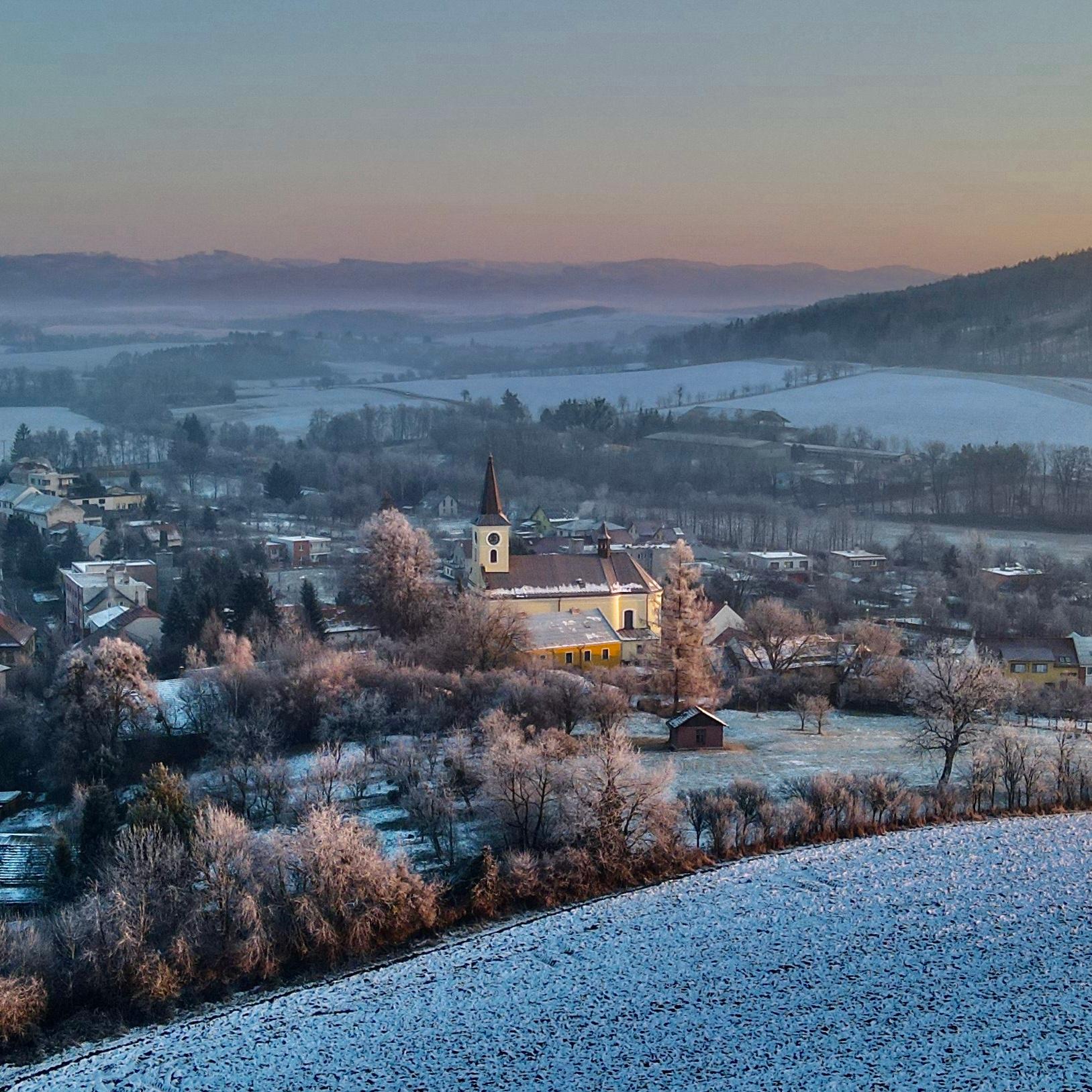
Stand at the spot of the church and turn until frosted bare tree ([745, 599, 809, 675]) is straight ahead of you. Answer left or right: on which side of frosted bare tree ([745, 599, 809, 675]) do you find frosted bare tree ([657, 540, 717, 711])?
right

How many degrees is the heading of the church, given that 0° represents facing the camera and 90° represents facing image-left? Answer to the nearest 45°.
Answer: approximately 90°

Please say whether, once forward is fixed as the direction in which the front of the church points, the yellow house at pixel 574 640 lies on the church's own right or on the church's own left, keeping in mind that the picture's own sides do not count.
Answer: on the church's own left

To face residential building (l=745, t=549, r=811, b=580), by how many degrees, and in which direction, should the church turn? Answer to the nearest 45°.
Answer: approximately 135° to its right

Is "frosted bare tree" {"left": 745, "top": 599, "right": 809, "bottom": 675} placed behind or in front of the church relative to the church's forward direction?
behind

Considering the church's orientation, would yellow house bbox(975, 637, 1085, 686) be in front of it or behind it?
behind

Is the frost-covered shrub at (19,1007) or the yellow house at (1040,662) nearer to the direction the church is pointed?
the frost-covered shrub

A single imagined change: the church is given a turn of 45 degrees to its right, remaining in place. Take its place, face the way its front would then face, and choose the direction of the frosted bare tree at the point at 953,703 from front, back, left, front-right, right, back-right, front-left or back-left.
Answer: back

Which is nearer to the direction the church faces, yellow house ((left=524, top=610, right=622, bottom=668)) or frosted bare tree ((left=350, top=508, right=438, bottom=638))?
the frosted bare tree
